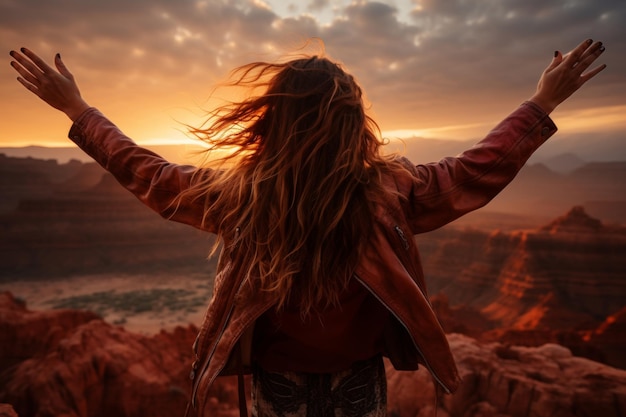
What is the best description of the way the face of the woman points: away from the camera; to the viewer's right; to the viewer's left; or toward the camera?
away from the camera

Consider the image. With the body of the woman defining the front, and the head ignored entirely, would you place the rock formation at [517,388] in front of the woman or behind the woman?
in front

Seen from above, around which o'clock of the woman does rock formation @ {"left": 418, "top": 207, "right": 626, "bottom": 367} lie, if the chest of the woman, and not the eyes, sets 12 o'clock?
The rock formation is roughly at 1 o'clock from the woman.

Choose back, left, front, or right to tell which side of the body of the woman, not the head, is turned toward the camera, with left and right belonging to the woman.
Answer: back

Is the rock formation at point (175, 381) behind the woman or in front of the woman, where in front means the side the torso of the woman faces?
in front
